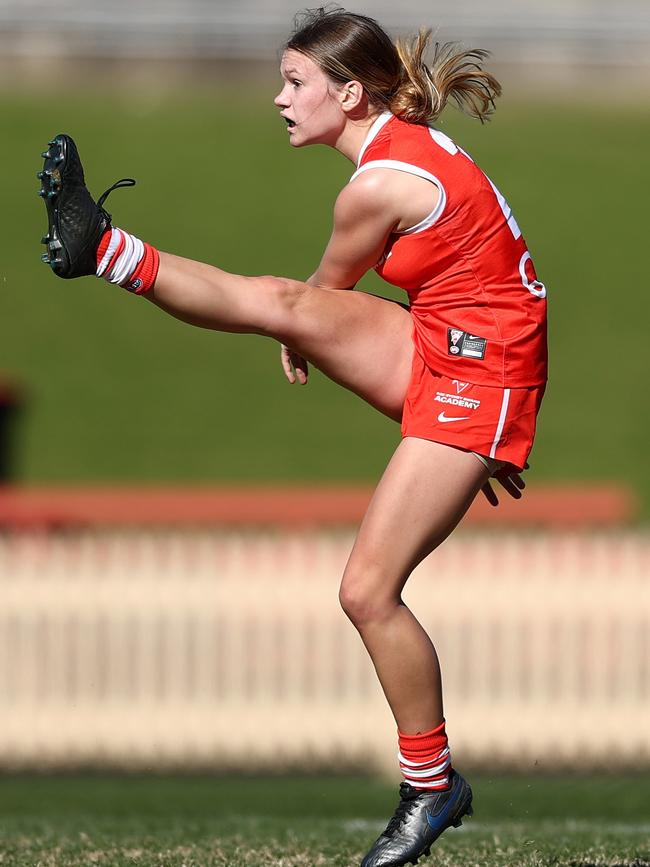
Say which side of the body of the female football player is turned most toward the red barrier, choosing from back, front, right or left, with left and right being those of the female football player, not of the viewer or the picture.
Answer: right

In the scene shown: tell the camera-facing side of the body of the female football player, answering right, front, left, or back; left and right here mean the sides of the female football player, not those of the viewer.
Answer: left

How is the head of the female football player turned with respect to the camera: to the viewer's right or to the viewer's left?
to the viewer's left
